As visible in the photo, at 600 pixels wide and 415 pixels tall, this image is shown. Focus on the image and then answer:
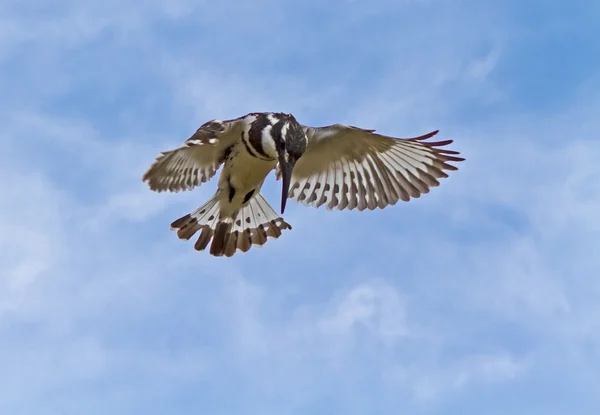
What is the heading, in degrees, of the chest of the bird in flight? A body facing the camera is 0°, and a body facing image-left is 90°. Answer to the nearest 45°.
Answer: approximately 315°
